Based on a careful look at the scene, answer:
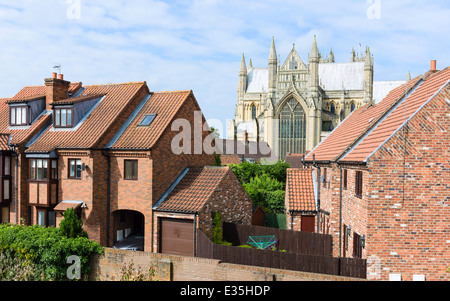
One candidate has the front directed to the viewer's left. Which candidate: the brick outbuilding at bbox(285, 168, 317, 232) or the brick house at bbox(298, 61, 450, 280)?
the brick house at bbox(298, 61, 450, 280)

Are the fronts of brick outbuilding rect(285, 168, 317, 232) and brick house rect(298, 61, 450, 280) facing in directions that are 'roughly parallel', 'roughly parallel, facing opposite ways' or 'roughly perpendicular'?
roughly perpendicular

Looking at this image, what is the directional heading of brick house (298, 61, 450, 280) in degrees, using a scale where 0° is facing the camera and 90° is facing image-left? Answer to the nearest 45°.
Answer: approximately 90°

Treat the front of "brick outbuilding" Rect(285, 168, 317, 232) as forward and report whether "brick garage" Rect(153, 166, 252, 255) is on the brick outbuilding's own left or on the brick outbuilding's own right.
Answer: on the brick outbuilding's own right

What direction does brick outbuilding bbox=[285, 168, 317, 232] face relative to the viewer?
toward the camera

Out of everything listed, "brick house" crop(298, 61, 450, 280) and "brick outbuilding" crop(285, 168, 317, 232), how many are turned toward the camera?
1

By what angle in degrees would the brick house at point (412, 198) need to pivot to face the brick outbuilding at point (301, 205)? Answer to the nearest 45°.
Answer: approximately 45° to its right

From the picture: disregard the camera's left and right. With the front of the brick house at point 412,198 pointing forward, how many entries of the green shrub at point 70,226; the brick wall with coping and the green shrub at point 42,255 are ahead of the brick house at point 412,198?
3

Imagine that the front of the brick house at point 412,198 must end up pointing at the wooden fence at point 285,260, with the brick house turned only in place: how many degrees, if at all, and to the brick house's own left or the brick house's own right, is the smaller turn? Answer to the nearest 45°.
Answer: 0° — it already faces it

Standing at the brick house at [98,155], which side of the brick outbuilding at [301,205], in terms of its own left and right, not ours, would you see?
right

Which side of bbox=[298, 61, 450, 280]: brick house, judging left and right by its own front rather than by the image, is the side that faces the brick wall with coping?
front

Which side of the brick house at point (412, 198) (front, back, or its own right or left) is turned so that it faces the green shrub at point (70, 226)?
front

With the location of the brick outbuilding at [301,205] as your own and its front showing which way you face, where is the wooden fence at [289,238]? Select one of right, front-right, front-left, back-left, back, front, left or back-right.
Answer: front
